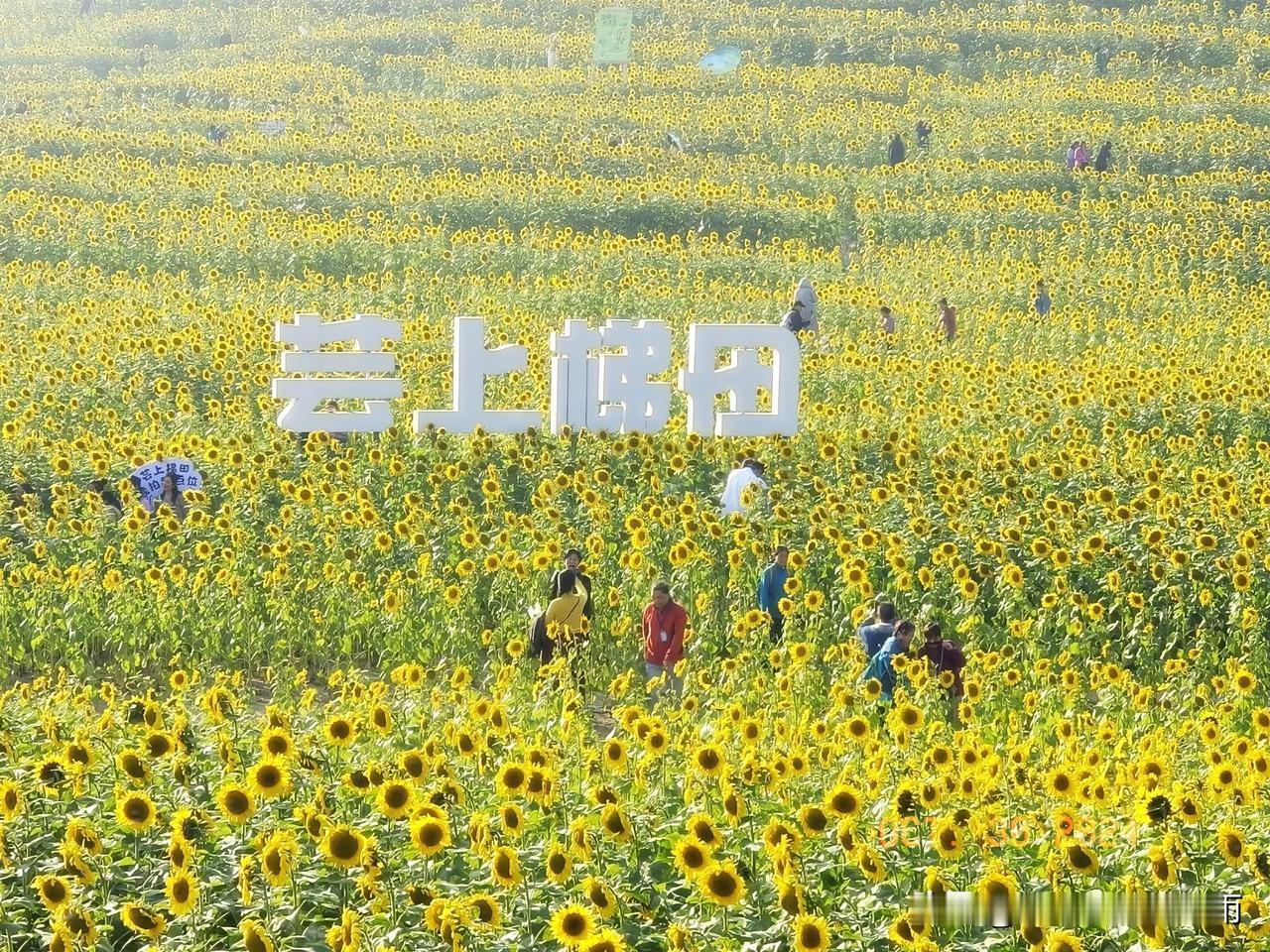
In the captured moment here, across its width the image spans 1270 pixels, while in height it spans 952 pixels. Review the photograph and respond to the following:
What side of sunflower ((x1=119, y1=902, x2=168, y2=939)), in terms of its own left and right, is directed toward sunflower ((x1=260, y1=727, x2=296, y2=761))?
back

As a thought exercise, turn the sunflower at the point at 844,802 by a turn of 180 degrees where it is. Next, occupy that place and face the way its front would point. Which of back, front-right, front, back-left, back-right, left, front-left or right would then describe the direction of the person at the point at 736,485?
front

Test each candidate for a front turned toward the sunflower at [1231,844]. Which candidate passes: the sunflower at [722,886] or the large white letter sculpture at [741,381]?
the large white letter sculpture

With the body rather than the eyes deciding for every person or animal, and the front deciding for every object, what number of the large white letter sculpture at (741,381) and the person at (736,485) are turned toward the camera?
1

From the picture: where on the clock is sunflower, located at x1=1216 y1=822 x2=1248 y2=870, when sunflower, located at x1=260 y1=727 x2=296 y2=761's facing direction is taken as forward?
sunflower, located at x1=1216 y1=822 x2=1248 y2=870 is roughly at 10 o'clock from sunflower, located at x1=260 y1=727 x2=296 y2=761.

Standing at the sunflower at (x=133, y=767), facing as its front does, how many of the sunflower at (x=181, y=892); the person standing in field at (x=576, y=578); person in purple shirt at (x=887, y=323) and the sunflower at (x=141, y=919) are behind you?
2

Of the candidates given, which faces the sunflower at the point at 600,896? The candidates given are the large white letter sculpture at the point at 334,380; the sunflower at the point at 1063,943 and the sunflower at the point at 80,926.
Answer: the large white letter sculpture

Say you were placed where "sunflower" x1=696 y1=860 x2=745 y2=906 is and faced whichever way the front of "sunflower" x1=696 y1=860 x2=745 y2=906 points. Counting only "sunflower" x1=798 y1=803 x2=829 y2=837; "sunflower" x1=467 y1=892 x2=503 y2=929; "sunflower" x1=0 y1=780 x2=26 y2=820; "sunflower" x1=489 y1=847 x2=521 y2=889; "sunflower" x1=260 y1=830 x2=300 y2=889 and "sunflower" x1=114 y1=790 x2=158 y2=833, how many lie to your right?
5

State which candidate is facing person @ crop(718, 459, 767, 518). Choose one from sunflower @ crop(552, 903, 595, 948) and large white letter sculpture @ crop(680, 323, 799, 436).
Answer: the large white letter sculpture
